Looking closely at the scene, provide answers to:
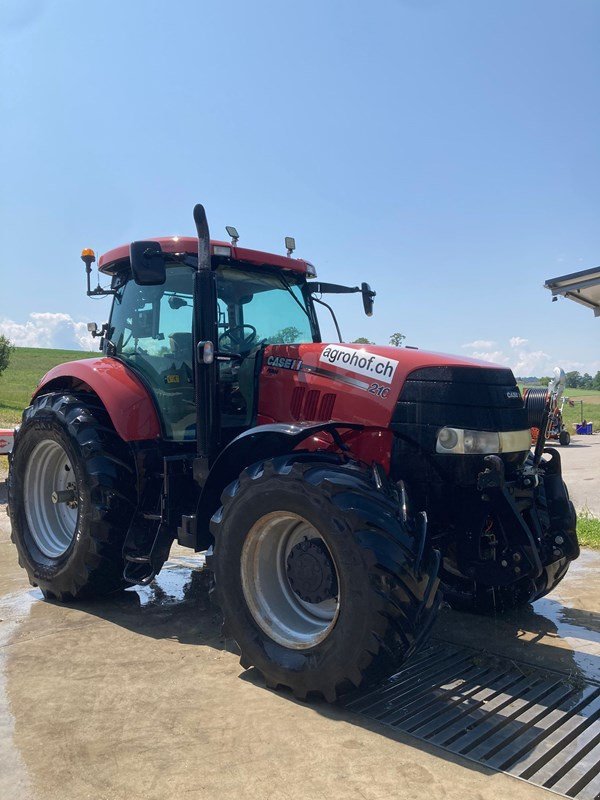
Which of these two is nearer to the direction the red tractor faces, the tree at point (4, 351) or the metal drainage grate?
the metal drainage grate

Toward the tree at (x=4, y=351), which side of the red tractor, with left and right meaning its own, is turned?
back

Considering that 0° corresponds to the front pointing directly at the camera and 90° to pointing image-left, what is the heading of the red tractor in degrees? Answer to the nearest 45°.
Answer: approximately 315°

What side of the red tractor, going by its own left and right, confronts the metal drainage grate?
front

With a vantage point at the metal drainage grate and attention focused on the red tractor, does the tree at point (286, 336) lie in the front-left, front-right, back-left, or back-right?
front-right
